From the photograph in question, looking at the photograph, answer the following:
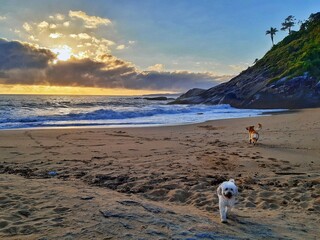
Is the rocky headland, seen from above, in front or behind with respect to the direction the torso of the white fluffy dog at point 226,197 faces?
behind

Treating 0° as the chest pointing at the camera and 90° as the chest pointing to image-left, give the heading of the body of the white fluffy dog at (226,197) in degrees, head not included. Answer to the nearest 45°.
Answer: approximately 0°
